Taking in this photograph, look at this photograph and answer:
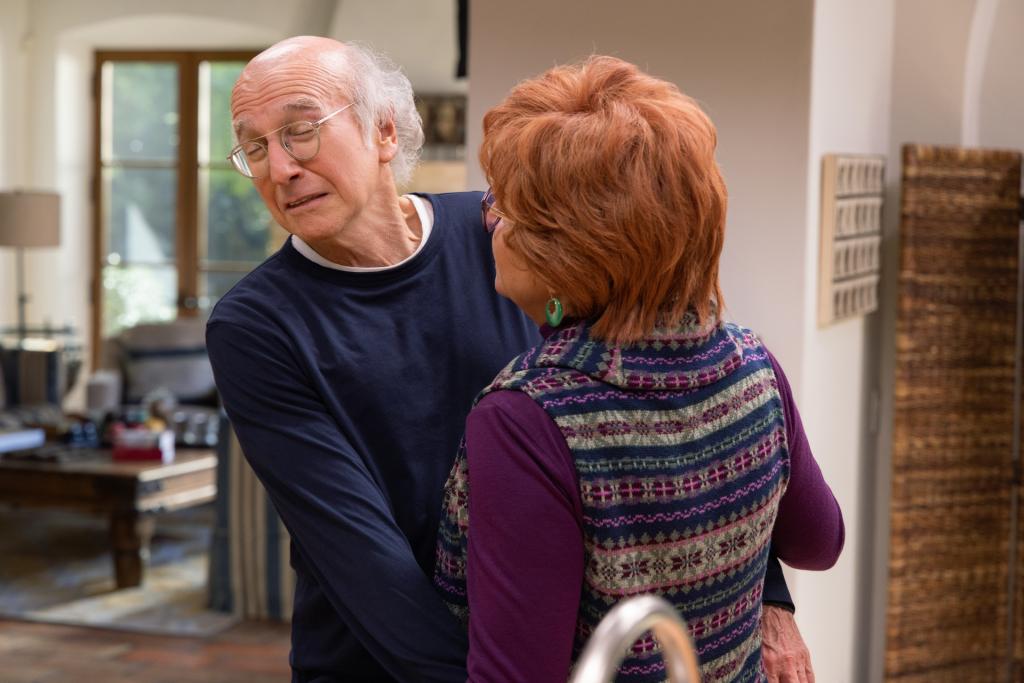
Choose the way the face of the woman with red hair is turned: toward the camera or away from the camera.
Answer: away from the camera

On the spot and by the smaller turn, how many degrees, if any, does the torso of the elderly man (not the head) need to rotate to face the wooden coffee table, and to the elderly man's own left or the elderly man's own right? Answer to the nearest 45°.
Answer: approximately 180°

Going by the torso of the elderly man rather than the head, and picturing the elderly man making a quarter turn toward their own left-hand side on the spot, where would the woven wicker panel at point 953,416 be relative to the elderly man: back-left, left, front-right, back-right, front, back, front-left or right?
front-left

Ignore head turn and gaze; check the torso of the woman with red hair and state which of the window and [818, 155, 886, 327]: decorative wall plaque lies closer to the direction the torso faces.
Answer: the window

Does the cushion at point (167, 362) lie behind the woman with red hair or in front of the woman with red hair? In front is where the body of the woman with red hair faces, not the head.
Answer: in front

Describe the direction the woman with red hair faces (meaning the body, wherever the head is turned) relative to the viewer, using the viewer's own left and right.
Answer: facing away from the viewer and to the left of the viewer

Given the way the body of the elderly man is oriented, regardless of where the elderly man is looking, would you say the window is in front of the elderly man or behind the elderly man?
behind
